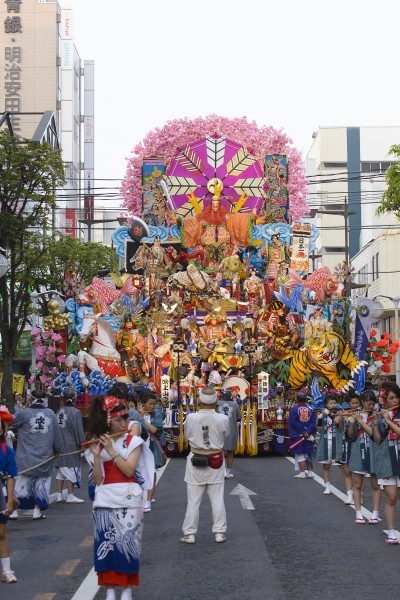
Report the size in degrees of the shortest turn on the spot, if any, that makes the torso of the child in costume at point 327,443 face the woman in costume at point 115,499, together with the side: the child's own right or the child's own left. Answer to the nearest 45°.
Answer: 0° — they already face them

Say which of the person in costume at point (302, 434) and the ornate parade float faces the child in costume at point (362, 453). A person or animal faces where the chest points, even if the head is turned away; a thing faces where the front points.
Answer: the ornate parade float
